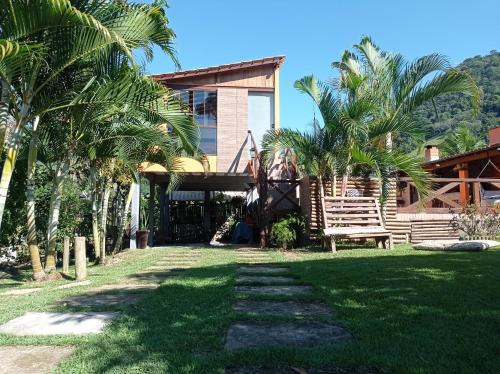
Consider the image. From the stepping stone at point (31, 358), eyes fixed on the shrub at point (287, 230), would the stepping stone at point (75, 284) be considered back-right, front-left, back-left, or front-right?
front-left

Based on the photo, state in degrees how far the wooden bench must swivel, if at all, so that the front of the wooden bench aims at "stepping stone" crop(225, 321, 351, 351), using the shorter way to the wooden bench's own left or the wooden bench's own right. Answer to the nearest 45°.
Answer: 0° — it already faces it

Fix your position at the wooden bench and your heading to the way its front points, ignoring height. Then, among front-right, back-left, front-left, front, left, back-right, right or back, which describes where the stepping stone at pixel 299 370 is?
front

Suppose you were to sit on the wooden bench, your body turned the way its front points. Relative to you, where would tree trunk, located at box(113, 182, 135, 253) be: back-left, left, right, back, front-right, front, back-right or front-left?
right

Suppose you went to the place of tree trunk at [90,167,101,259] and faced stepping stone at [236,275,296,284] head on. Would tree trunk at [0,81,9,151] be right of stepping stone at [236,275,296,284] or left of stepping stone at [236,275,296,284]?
right

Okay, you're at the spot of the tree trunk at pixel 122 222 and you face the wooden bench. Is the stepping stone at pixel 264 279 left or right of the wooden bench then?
right

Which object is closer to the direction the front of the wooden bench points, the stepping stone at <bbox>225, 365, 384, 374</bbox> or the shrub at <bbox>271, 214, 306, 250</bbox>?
the stepping stone

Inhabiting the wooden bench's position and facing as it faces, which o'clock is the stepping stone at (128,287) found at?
The stepping stone is roughly at 1 o'clock from the wooden bench.

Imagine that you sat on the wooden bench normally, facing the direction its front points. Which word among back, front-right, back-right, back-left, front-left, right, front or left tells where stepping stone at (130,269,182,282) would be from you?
front-right

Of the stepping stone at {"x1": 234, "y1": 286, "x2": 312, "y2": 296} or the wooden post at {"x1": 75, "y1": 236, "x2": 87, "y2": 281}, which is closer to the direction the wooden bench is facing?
the stepping stone

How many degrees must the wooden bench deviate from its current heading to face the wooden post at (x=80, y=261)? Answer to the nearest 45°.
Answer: approximately 45° to its right

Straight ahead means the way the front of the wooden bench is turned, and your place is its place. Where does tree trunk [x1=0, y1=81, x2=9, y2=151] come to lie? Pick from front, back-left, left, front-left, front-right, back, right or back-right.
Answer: front-right

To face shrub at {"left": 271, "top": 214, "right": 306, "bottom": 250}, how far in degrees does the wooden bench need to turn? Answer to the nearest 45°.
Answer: approximately 90° to its right

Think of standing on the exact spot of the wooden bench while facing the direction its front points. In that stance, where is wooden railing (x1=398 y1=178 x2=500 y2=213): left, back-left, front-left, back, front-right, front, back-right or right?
back-left

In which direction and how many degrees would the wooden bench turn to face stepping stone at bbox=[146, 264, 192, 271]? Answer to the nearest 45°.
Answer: approximately 45° to its right

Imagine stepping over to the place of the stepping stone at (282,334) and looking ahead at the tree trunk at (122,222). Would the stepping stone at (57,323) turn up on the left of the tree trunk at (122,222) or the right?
left

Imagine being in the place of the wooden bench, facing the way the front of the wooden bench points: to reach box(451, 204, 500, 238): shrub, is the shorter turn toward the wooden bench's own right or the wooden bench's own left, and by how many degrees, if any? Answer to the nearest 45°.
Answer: approximately 135° to the wooden bench's own left

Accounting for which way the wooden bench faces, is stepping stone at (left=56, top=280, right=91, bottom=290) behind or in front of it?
in front

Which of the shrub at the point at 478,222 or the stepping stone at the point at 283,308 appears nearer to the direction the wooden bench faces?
the stepping stone

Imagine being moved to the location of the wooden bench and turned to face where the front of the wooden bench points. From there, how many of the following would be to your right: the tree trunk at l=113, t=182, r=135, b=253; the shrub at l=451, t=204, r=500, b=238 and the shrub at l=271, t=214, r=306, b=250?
2

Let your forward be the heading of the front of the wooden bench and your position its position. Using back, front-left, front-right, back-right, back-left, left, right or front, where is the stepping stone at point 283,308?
front

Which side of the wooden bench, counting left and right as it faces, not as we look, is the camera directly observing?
front
